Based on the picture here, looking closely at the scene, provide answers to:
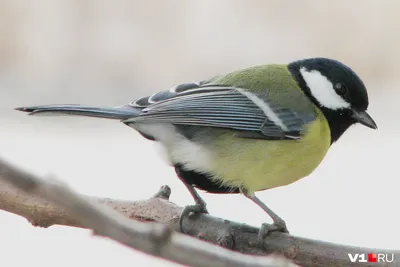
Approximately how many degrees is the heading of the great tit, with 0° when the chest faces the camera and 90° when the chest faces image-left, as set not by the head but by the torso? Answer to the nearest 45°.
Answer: approximately 270°

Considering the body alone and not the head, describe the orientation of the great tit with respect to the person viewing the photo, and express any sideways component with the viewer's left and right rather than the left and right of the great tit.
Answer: facing to the right of the viewer
